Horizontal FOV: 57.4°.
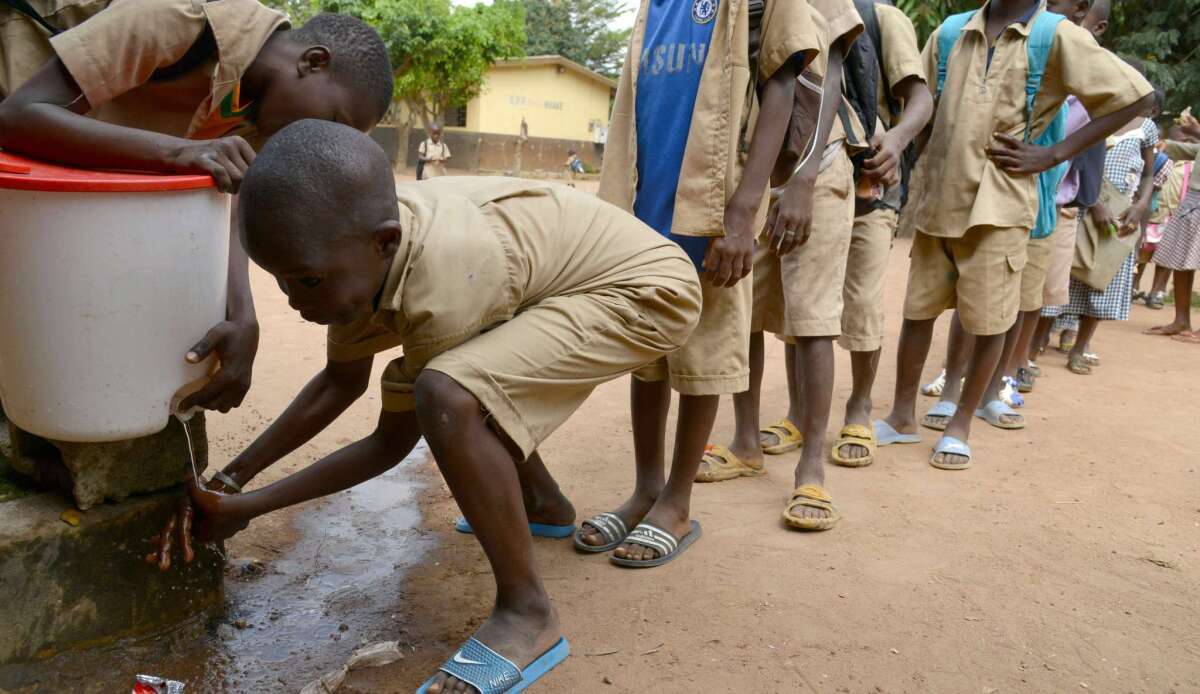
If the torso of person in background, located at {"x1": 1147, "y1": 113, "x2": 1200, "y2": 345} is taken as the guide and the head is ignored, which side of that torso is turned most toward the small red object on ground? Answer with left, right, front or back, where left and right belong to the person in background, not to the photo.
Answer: left

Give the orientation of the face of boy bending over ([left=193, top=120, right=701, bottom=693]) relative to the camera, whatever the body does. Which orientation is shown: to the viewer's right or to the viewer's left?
to the viewer's left

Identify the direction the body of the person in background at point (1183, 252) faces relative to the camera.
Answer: to the viewer's left

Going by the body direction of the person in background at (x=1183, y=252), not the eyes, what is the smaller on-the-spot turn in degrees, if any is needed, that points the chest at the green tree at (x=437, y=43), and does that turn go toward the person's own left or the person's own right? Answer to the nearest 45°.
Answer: approximately 45° to the person's own right

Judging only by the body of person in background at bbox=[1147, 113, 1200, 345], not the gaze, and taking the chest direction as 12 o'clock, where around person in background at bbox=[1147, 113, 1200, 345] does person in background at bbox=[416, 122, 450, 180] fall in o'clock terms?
person in background at bbox=[416, 122, 450, 180] is roughly at 1 o'clock from person in background at bbox=[1147, 113, 1200, 345].

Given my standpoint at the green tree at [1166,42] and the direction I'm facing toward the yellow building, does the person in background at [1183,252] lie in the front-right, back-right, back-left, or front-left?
back-left

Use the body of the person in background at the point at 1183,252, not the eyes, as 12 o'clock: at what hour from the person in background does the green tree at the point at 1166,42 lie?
The green tree is roughly at 3 o'clock from the person in background.

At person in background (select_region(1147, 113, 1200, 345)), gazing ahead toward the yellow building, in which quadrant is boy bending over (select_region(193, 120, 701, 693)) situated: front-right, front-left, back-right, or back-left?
back-left

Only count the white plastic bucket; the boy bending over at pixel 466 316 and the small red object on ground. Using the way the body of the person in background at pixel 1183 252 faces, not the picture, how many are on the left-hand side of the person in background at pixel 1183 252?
3
